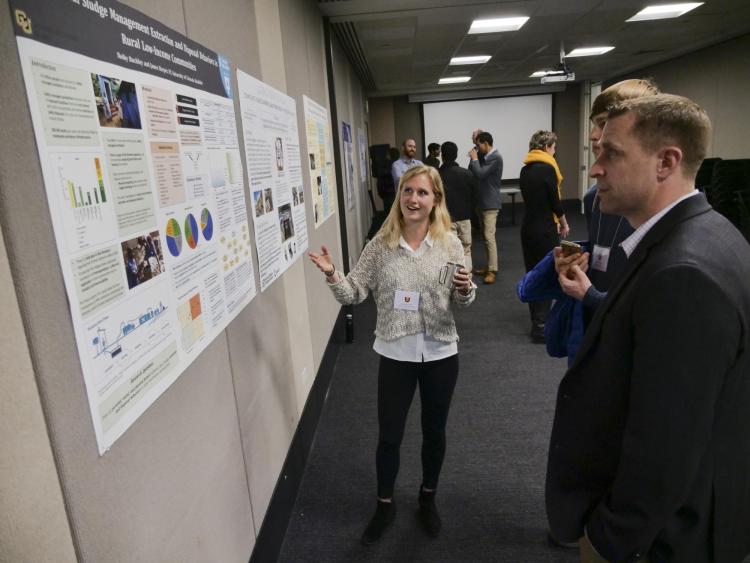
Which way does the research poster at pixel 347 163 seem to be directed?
to the viewer's right

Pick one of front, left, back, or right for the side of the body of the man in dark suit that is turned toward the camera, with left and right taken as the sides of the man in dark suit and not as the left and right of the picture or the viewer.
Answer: left

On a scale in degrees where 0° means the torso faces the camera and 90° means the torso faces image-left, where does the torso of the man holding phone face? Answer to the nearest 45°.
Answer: approximately 45°

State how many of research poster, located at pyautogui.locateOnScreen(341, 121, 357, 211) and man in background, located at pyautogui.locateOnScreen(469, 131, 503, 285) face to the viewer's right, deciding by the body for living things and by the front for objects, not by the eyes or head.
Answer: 1

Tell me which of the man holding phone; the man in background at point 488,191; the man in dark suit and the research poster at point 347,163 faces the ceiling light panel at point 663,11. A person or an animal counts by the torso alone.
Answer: the research poster

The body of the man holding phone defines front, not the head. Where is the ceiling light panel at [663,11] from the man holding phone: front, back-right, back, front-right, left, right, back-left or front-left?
back-right

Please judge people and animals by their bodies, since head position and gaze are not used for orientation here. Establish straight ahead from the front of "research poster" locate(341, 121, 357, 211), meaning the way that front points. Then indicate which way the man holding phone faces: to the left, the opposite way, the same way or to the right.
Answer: the opposite way

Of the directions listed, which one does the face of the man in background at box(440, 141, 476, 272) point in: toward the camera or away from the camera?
away from the camera

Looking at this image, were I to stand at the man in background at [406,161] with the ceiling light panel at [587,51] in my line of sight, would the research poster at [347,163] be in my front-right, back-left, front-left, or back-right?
back-right

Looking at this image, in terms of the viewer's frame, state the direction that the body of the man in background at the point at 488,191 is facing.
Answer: to the viewer's left

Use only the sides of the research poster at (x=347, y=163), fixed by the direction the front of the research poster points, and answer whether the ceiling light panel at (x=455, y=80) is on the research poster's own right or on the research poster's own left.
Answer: on the research poster's own left
